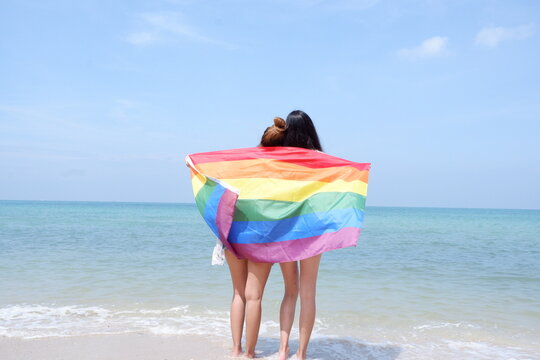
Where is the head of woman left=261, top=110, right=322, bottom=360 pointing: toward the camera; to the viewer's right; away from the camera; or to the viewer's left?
away from the camera

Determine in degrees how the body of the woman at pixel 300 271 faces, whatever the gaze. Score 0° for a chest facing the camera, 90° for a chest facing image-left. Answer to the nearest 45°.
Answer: approximately 180°

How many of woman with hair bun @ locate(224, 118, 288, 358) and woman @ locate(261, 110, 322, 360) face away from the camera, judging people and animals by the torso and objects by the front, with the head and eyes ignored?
2

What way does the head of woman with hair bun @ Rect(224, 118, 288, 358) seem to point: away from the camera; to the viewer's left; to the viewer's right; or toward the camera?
away from the camera

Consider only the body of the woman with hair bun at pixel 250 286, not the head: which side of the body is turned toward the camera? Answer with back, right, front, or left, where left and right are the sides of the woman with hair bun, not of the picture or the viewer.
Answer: back
